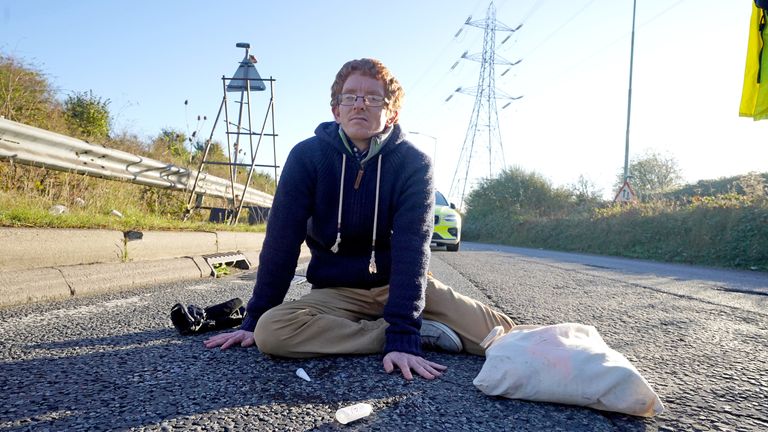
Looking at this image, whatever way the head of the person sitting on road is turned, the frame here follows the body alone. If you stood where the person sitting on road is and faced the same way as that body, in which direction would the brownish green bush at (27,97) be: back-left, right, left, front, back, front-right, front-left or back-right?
back-right

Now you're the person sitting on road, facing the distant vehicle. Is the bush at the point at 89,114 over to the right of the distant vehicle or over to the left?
left

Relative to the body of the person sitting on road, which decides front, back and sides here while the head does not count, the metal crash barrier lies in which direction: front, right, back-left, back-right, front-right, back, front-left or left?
back-right

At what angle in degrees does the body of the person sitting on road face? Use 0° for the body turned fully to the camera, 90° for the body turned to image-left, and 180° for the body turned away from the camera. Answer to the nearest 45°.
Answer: approximately 0°

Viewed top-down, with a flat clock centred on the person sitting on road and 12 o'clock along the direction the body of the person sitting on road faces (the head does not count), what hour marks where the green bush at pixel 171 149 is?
The green bush is roughly at 5 o'clock from the person sitting on road.

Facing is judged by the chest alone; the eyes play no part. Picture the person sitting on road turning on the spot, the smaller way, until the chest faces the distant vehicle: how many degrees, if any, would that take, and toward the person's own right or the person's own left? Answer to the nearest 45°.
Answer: approximately 180°

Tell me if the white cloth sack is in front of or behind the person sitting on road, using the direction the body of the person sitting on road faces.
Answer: in front

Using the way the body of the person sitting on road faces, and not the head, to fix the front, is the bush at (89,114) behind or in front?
behind
